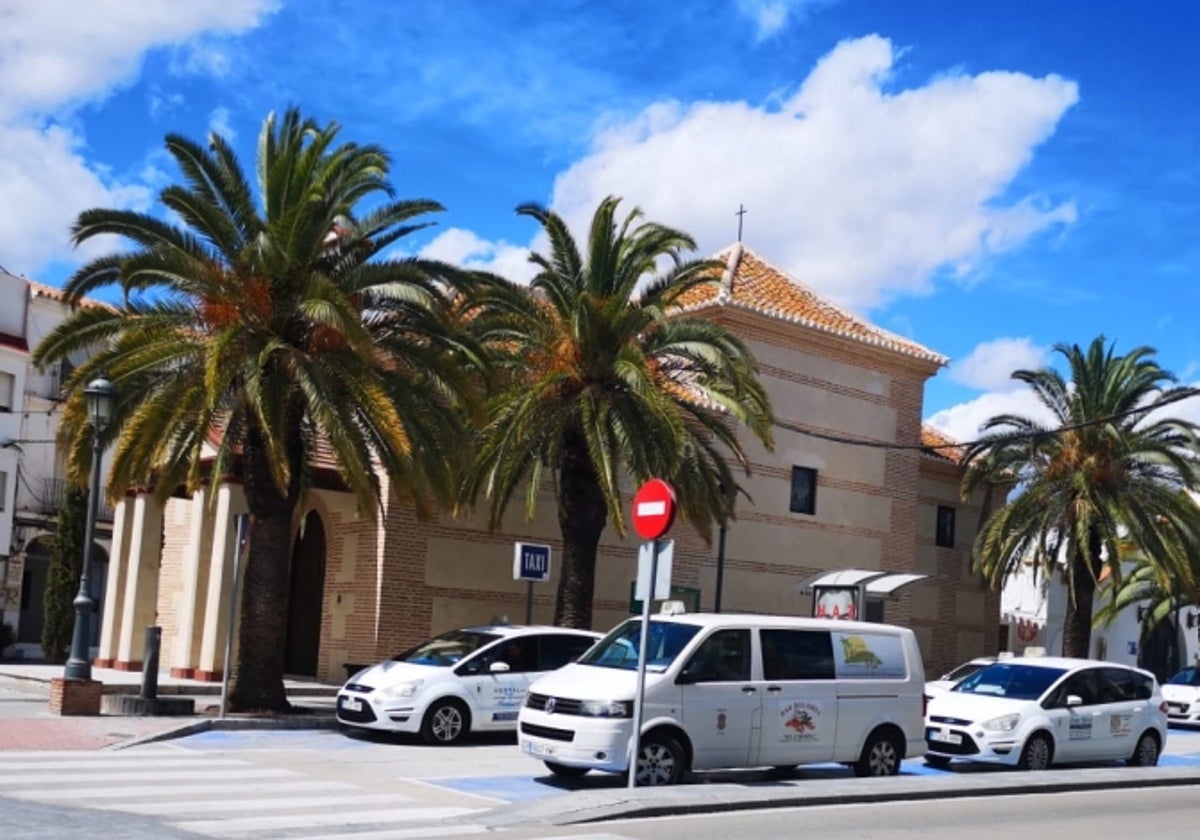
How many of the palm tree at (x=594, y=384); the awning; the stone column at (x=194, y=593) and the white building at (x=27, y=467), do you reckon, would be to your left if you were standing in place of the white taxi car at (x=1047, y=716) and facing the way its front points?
0

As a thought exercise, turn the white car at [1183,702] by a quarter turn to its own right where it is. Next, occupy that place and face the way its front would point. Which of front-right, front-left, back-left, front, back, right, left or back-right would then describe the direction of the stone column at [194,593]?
left

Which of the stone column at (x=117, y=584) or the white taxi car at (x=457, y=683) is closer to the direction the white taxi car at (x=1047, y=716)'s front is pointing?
the white taxi car

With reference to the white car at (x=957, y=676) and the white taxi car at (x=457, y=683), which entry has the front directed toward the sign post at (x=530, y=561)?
the white car

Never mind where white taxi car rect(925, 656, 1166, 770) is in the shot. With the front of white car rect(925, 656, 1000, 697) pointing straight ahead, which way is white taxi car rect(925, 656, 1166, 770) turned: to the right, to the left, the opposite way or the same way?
the same way

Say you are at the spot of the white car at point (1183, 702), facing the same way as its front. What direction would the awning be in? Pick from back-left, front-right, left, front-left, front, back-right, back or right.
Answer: front

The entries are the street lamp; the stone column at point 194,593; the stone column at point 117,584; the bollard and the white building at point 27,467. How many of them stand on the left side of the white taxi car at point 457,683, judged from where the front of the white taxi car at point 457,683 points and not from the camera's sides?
0

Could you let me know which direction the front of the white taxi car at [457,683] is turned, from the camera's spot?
facing the viewer and to the left of the viewer

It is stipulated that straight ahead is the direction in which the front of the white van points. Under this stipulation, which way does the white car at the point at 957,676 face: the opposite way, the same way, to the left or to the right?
the same way

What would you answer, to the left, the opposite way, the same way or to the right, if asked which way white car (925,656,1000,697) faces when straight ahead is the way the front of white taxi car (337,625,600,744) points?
the same way

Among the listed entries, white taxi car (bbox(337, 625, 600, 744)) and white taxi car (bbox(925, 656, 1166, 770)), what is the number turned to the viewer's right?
0

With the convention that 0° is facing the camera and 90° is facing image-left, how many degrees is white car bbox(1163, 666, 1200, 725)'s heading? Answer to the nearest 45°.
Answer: approximately 45°

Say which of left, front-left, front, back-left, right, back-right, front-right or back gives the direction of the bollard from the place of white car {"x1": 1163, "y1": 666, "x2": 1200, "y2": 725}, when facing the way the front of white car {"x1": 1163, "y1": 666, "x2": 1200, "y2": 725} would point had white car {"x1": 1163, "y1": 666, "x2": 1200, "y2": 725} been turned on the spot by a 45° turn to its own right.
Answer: front-left

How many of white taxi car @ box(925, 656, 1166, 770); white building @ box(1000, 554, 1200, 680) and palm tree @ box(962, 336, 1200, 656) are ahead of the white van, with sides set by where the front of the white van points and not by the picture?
0

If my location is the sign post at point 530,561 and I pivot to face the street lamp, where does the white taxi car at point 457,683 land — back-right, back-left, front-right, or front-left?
front-left

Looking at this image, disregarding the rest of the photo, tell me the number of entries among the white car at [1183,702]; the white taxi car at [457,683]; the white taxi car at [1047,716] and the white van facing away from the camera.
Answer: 0

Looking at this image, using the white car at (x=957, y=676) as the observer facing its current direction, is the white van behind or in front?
in front

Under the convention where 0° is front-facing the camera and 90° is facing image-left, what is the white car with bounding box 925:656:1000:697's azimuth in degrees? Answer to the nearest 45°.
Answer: approximately 45°

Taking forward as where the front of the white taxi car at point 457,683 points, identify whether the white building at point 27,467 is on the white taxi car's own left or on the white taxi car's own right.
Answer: on the white taxi car's own right

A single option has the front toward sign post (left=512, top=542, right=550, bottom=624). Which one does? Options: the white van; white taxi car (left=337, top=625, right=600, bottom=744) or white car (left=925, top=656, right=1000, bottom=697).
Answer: the white car

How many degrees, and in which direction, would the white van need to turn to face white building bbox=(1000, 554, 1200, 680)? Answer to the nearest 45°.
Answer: approximately 135° to its right
